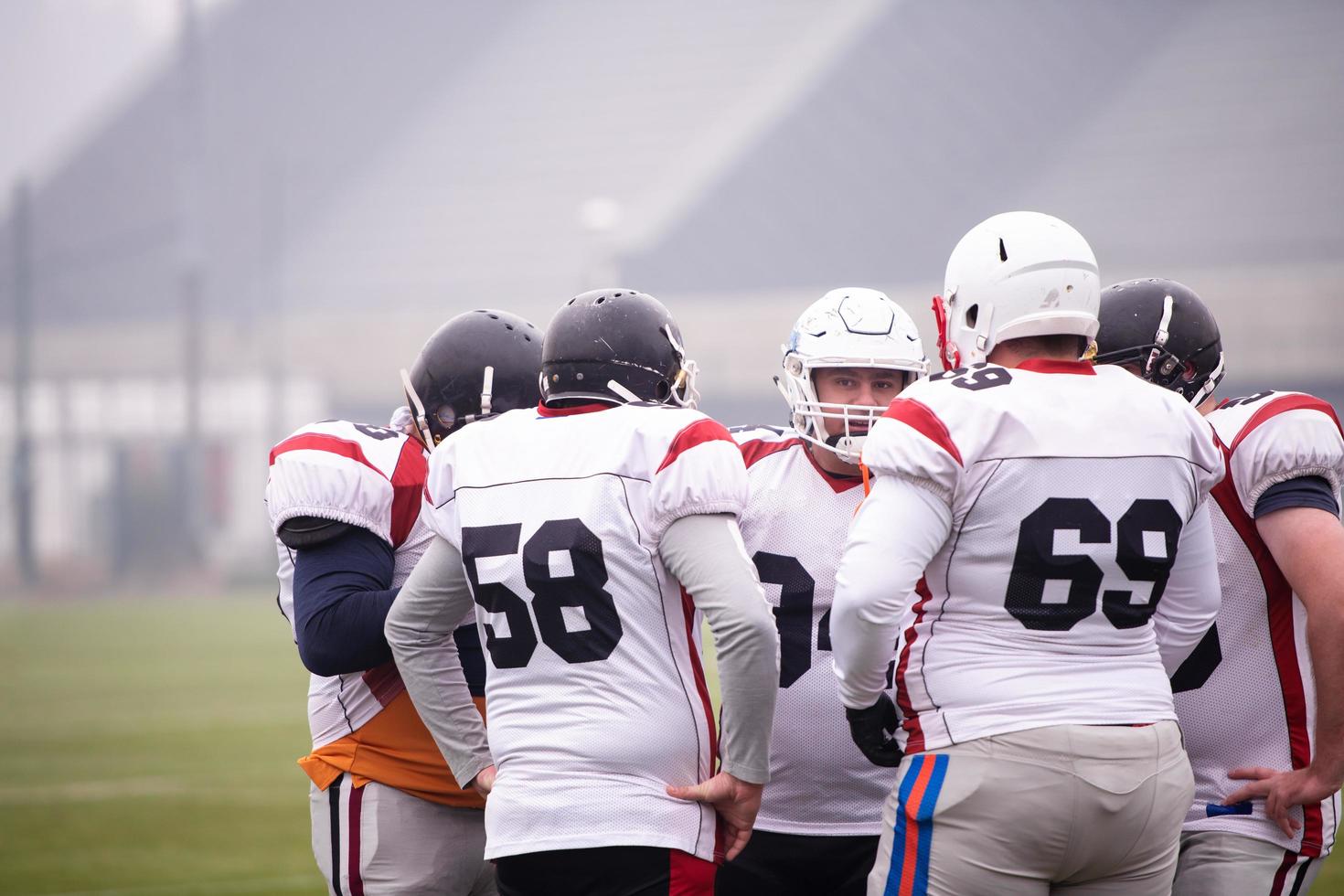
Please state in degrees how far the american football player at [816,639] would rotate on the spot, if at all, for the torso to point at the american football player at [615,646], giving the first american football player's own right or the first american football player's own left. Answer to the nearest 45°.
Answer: approximately 45° to the first american football player's own right

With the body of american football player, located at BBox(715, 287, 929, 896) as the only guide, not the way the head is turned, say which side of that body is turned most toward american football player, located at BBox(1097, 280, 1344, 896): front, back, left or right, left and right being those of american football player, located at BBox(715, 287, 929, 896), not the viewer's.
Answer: left

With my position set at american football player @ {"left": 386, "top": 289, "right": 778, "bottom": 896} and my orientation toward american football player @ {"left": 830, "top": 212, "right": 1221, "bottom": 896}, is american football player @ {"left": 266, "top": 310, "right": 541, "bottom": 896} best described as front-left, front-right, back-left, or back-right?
back-left

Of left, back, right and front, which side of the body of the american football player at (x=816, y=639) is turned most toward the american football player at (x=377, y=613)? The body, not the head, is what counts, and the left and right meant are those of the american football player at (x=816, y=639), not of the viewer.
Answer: right

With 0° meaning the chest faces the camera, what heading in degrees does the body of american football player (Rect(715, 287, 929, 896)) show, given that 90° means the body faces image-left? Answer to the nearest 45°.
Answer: approximately 0°
